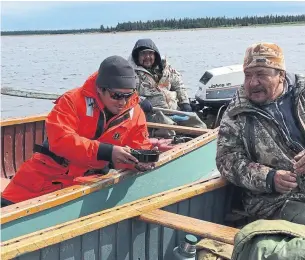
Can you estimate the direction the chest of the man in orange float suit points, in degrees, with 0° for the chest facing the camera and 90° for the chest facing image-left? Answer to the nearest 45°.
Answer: approximately 315°

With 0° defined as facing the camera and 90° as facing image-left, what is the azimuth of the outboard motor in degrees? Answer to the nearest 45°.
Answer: approximately 45°

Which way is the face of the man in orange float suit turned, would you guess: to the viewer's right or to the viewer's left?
to the viewer's right

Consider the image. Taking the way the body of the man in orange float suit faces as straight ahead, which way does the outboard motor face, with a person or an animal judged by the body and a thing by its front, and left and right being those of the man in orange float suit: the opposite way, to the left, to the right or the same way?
to the right
